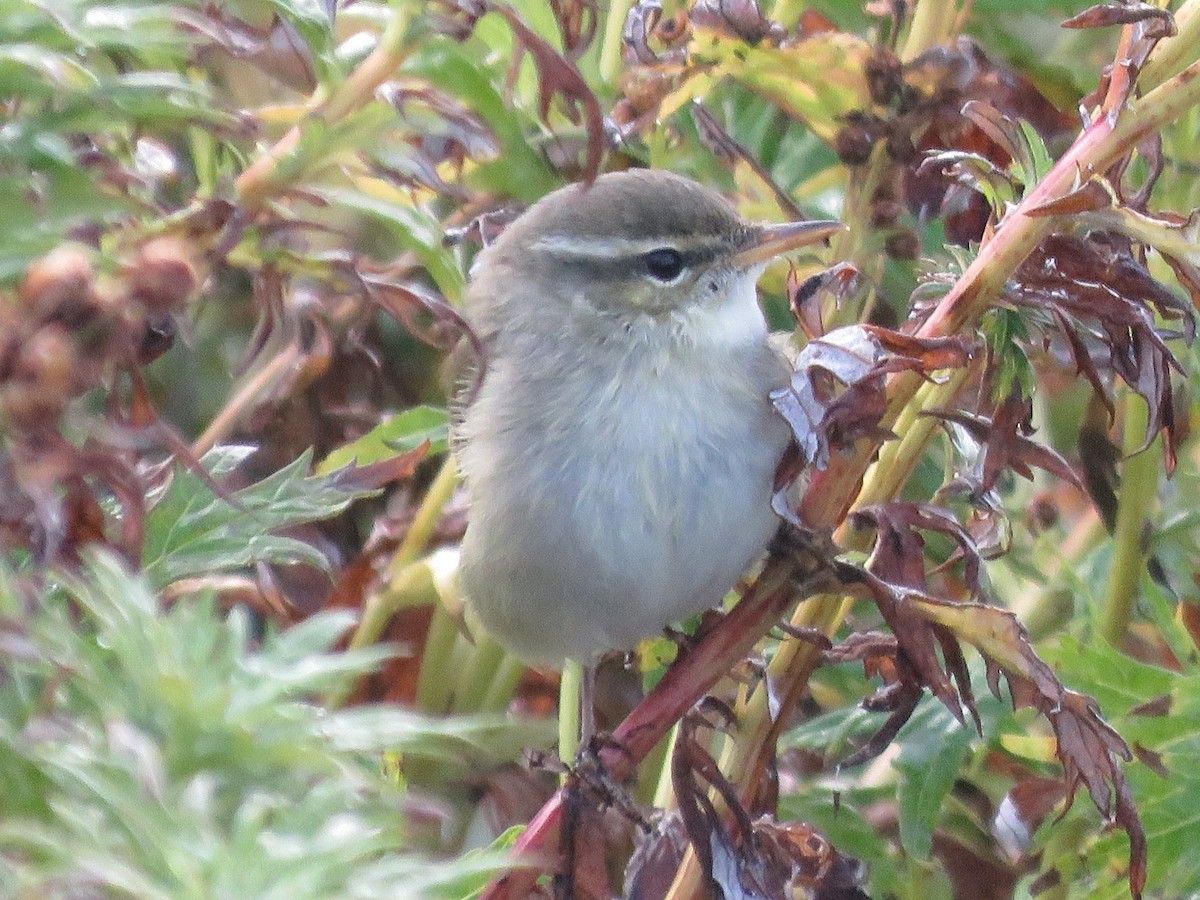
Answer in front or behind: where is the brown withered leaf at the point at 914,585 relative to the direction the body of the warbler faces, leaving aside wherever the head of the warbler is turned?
in front

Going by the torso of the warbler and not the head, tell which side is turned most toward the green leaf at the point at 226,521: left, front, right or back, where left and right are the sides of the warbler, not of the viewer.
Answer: right

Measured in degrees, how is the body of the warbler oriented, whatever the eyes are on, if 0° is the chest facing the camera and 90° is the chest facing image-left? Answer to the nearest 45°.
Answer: approximately 315°

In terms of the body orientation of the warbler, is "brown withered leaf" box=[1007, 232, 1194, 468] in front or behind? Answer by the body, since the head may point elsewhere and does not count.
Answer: in front
